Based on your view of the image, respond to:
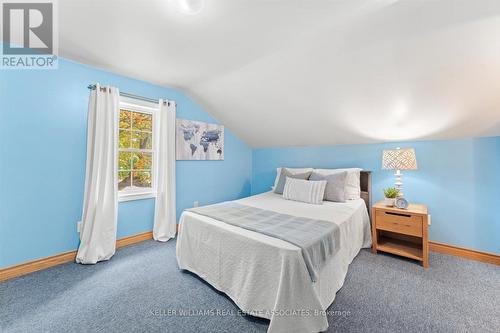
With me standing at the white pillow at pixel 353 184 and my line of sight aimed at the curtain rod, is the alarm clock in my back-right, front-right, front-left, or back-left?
back-left

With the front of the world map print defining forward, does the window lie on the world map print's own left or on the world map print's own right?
on the world map print's own right

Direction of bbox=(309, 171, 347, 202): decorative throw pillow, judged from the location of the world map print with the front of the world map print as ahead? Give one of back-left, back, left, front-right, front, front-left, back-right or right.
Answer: front

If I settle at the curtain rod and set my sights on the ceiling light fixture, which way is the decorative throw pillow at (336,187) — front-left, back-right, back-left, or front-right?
front-left

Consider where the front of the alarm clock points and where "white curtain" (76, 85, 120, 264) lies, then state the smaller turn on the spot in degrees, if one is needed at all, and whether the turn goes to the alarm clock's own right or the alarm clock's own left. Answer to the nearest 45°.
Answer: approximately 45° to the alarm clock's own right

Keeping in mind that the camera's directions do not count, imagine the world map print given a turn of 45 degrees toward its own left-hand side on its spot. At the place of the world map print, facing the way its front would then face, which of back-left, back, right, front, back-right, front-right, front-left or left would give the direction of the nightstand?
front-right

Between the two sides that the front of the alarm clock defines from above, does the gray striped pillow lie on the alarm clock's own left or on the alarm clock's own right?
on the alarm clock's own right

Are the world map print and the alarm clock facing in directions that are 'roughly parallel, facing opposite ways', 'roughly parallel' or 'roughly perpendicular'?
roughly perpendicular

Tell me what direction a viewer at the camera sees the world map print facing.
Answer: facing the viewer and to the right of the viewer

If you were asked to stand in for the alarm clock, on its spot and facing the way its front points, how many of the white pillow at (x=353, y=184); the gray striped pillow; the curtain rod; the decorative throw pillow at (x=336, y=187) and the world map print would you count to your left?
0

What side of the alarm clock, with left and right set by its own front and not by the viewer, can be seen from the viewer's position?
front

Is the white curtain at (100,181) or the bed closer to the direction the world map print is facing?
the bed

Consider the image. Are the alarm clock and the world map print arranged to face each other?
no

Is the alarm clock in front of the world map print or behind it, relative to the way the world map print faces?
in front

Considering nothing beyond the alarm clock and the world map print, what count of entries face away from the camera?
0

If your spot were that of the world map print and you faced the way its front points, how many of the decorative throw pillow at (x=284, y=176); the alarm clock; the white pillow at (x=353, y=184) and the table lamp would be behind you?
0

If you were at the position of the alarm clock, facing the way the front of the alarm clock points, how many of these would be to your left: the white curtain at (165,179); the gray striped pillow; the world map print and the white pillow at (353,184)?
0
